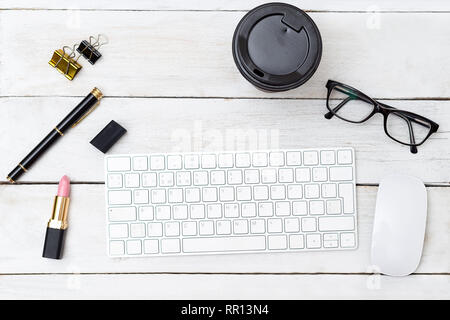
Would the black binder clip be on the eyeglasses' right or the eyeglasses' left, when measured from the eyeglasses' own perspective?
on its right

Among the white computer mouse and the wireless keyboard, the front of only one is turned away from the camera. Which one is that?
the white computer mouse

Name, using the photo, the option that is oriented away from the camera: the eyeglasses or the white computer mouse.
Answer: the white computer mouse

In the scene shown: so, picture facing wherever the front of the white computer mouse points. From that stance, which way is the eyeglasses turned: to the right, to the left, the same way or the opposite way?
the opposite way

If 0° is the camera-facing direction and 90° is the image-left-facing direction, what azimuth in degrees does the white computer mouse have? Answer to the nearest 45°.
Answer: approximately 180°

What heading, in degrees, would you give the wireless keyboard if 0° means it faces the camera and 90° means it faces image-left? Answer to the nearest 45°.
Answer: approximately 0°
